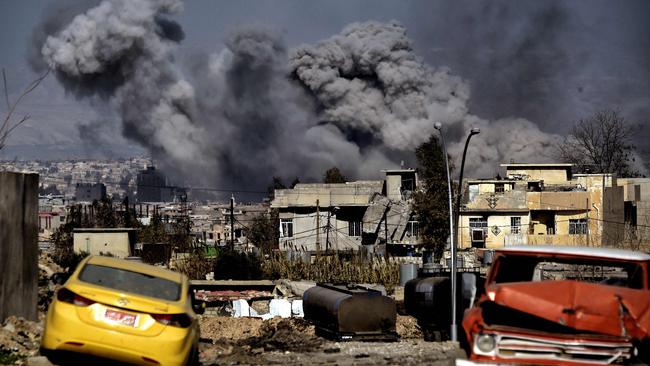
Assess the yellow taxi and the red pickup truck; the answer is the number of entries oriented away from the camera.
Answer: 1

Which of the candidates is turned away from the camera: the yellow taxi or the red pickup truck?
the yellow taxi

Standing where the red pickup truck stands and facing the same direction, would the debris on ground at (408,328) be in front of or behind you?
behind

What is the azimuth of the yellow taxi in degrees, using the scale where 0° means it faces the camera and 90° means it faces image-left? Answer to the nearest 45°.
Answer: approximately 180°

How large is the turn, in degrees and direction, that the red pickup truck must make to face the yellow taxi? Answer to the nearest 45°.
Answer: approximately 90° to its right

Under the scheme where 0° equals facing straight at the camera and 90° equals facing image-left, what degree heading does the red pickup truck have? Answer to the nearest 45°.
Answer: approximately 0°

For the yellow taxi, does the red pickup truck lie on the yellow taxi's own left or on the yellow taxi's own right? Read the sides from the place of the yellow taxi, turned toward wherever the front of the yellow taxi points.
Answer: on the yellow taxi's own right
